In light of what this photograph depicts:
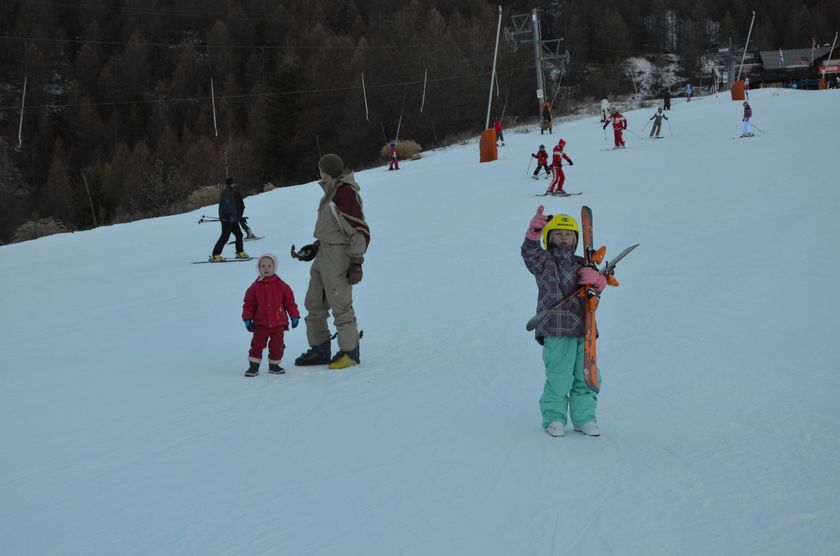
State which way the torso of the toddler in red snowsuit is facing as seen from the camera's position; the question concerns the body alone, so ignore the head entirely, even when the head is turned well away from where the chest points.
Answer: toward the camera

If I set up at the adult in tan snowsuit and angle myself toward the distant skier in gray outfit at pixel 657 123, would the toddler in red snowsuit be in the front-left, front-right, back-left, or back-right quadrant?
back-left

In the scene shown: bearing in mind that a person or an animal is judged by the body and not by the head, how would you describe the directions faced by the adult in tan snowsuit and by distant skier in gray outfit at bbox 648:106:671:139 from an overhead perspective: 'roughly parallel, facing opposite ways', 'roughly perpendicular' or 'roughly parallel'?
roughly perpendicular

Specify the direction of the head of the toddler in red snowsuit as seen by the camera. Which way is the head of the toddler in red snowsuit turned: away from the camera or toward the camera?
toward the camera

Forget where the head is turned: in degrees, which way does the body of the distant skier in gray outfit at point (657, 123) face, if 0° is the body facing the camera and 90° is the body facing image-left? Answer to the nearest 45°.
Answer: approximately 0°

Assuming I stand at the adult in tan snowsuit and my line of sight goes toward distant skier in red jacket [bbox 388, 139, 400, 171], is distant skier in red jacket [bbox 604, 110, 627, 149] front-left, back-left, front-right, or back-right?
front-right

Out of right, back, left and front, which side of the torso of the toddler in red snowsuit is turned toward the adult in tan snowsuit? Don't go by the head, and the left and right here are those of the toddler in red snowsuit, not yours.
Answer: left

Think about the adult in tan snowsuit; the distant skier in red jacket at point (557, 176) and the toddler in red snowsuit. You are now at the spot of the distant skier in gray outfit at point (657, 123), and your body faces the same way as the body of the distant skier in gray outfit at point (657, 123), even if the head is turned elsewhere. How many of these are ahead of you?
3

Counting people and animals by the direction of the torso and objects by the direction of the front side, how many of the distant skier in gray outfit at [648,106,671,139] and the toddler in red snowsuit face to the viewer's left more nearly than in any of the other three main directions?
0
